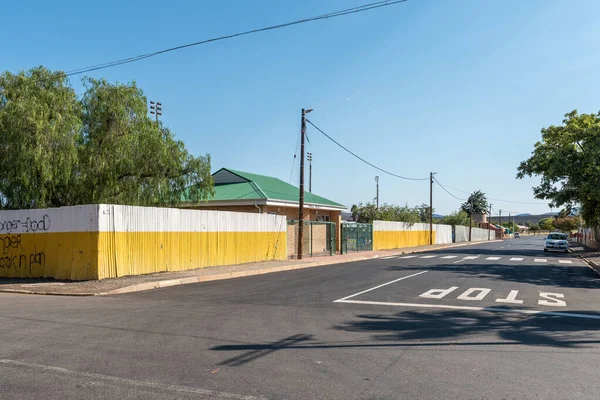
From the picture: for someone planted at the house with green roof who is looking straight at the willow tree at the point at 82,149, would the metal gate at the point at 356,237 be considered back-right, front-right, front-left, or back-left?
back-left

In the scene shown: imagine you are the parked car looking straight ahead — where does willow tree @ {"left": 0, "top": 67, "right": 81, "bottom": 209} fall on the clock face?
The willow tree is roughly at 1 o'clock from the parked car.

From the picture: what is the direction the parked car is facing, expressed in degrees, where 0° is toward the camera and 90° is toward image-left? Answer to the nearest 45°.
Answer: approximately 0°

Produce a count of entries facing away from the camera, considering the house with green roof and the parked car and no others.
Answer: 0

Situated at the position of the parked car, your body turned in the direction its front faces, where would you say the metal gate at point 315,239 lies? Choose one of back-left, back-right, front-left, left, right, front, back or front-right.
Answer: front-right

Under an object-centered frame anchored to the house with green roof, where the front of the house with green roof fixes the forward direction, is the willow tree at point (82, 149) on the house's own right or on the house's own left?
on the house's own right

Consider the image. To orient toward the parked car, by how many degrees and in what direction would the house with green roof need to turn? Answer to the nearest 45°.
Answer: approximately 45° to its left

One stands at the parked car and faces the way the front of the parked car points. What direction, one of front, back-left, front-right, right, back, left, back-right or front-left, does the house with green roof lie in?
front-right
